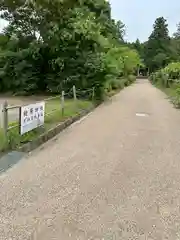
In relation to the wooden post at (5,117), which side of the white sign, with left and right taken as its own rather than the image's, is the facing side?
right

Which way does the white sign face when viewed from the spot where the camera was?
facing the viewer and to the right of the viewer
